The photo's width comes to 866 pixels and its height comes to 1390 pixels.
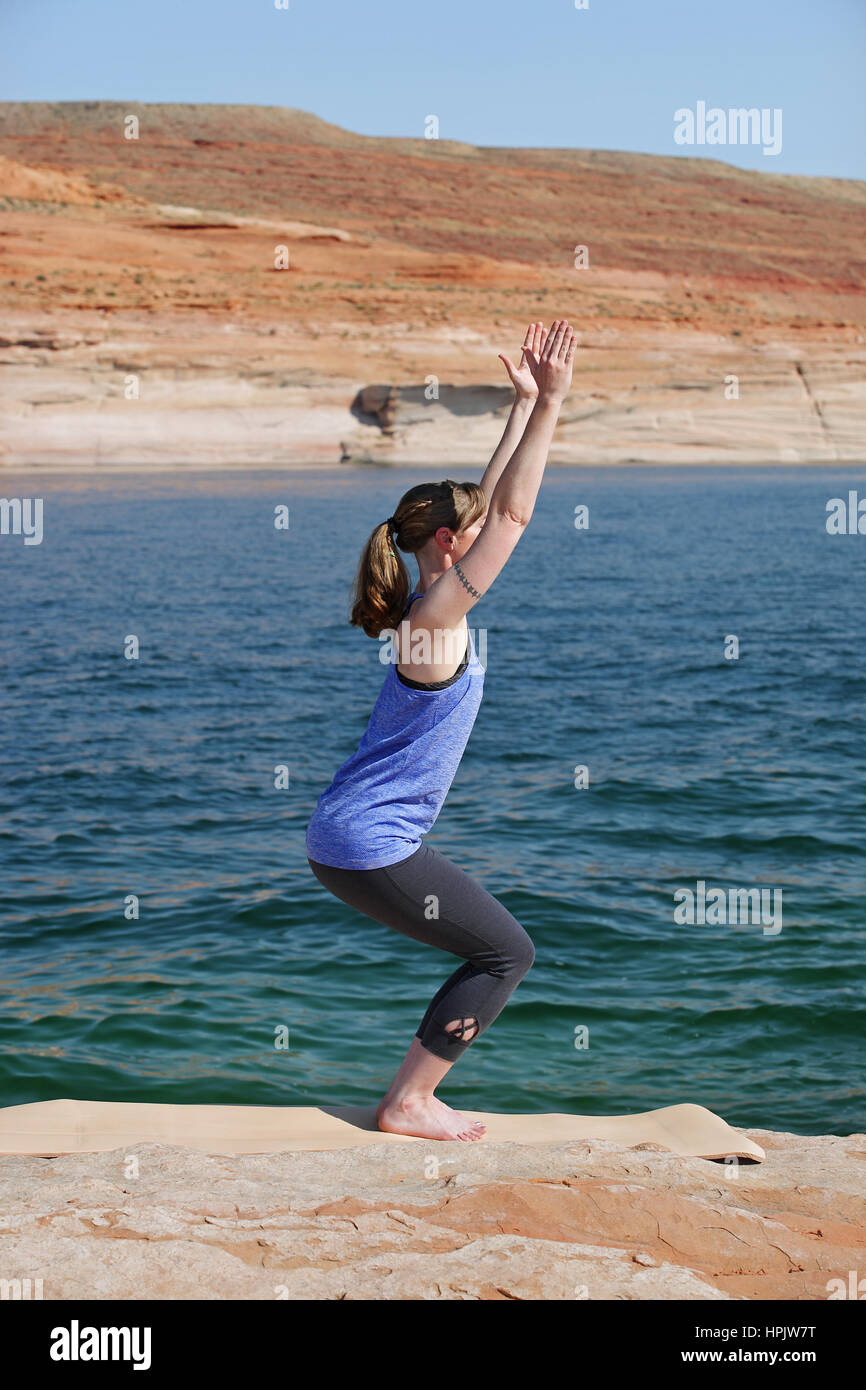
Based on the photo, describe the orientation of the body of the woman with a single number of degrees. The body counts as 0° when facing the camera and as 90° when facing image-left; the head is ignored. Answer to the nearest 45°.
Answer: approximately 270°
